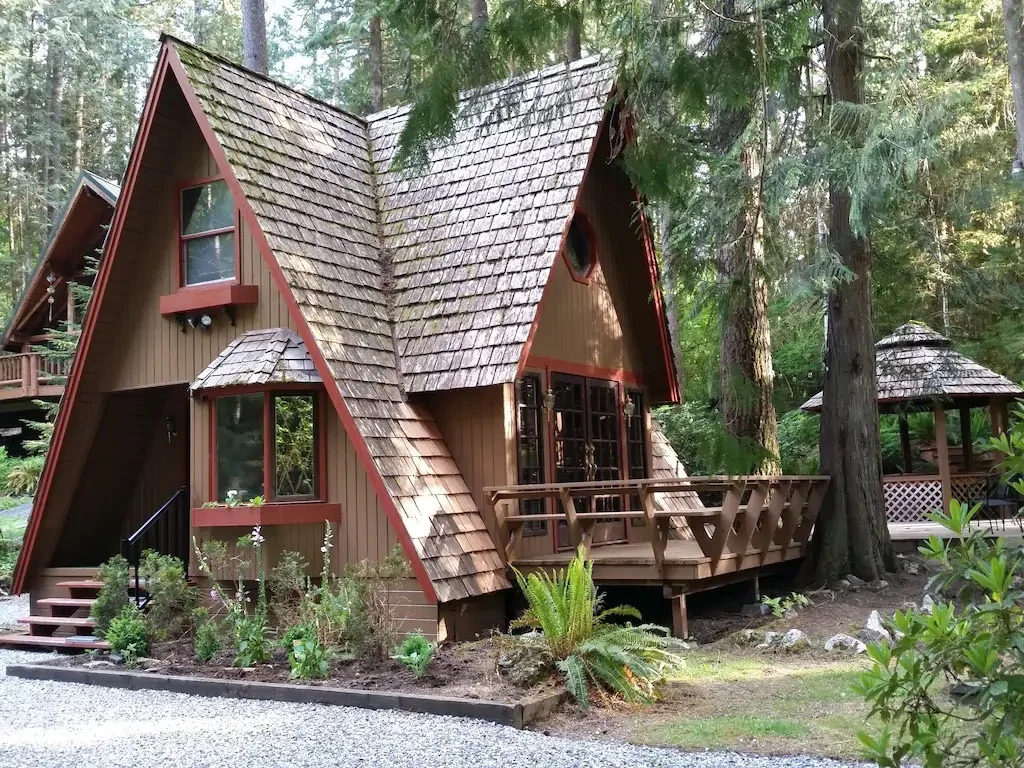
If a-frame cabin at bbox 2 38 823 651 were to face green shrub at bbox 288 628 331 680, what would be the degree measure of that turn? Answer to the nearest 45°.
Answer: approximately 45° to its left

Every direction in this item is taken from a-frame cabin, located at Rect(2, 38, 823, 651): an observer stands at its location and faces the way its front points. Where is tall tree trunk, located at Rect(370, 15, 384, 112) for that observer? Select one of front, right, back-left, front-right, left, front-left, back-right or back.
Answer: back-right

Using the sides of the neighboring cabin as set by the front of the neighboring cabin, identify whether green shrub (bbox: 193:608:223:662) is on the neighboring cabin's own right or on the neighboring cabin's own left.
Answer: on the neighboring cabin's own left

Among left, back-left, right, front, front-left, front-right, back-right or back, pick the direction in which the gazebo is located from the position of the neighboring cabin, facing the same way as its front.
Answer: left

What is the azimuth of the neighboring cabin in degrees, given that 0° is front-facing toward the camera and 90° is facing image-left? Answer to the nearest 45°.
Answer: approximately 45°

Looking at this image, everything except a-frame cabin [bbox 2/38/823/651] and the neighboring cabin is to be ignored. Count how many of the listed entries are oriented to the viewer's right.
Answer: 0

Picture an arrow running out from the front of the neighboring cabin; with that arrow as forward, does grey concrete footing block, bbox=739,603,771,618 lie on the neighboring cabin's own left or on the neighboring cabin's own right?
on the neighboring cabin's own left

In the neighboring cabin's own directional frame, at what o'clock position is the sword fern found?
The sword fern is roughly at 10 o'clock from the neighboring cabin.
